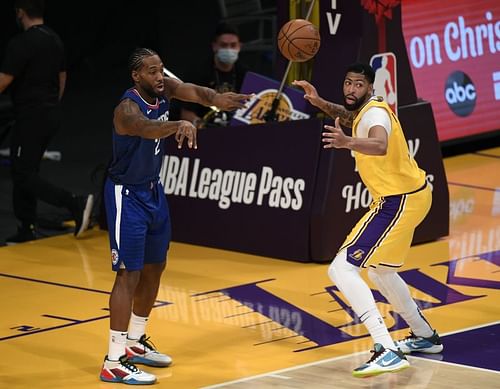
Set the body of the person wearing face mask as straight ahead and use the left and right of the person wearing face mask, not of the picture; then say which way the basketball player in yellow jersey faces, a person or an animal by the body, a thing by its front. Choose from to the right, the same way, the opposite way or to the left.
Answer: to the right

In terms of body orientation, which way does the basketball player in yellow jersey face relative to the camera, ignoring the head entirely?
to the viewer's left

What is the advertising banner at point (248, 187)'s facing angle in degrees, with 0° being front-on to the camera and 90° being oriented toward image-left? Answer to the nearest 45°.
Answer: approximately 45°

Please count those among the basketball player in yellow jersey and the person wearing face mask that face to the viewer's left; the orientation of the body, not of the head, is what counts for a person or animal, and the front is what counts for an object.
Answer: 1

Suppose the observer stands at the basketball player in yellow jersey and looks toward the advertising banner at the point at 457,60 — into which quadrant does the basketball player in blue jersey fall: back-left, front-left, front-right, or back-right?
back-left

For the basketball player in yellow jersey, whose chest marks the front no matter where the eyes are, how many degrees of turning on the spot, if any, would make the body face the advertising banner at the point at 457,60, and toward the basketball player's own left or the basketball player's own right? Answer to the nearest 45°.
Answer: approximately 90° to the basketball player's own right

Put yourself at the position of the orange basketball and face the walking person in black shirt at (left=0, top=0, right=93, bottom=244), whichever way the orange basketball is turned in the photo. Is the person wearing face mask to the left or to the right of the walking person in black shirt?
right

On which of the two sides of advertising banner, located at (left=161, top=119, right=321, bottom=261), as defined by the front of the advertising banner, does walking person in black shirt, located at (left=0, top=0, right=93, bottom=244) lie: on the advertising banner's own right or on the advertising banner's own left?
on the advertising banner's own right
